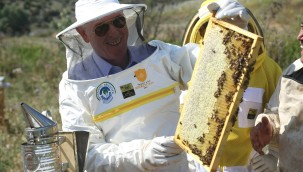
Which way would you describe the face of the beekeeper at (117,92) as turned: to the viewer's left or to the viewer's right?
to the viewer's right

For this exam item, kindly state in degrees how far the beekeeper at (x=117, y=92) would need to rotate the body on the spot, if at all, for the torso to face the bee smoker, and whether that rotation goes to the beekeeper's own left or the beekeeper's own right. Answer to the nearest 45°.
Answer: approximately 45° to the beekeeper's own right

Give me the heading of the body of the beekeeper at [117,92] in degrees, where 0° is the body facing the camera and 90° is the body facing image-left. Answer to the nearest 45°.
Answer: approximately 0°

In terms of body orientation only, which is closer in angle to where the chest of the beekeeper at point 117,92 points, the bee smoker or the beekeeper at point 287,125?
the bee smoker

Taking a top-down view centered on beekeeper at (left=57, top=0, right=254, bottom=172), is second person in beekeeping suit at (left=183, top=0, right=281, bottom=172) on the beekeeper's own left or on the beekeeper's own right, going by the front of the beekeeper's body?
on the beekeeper's own left

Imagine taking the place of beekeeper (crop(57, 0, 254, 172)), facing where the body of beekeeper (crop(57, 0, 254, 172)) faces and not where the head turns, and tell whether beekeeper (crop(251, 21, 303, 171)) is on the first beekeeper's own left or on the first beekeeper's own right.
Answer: on the first beekeeper's own left

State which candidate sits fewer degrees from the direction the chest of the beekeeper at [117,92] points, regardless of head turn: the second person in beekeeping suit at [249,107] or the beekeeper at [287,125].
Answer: the beekeeper
